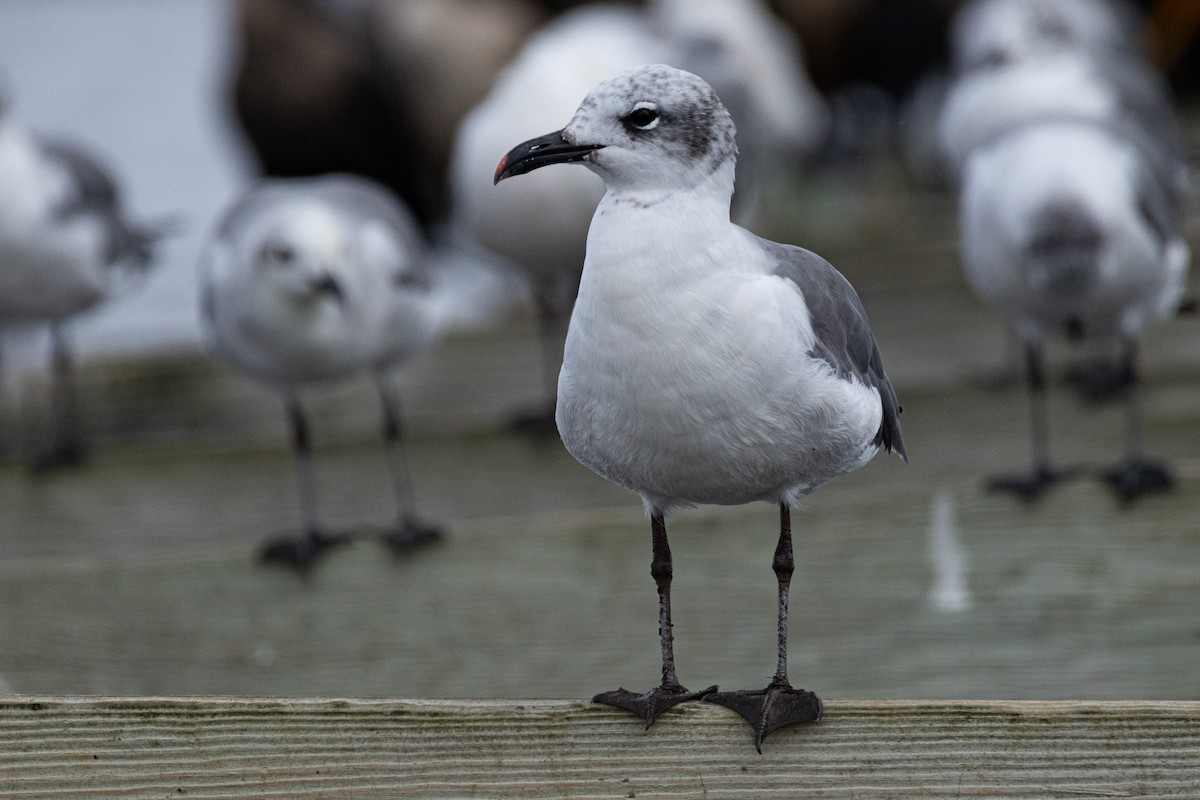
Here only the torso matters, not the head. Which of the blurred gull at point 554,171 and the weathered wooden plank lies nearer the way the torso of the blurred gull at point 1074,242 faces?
the weathered wooden plank

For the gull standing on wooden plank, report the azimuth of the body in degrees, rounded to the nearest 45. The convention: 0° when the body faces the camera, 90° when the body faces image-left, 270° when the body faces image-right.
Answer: approximately 45°

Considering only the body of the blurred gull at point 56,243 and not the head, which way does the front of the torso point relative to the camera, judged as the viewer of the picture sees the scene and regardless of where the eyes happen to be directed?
to the viewer's left

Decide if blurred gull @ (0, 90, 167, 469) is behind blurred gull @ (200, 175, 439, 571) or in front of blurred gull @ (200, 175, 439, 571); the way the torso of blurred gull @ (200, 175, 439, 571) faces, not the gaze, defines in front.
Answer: behind

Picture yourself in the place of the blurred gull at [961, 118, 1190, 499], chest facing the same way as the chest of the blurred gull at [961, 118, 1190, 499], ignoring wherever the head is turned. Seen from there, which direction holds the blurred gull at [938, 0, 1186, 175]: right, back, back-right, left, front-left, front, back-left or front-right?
back

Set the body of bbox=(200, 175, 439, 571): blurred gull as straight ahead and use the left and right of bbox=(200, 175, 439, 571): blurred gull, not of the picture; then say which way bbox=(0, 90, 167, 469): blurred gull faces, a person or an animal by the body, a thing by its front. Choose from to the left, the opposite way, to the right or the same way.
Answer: to the right

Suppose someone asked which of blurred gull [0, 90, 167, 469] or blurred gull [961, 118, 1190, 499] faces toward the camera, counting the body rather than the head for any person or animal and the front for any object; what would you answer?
blurred gull [961, 118, 1190, 499]

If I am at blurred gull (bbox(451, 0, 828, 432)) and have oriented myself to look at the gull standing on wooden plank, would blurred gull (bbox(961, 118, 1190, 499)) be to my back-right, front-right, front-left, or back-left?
front-left

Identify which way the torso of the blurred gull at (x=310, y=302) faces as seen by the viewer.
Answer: toward the camera

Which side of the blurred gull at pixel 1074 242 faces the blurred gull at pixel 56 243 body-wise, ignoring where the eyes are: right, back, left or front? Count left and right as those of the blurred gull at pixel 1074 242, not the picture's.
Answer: right

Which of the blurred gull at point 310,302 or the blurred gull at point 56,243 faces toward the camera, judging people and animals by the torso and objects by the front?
the blurred gull at point 310,302

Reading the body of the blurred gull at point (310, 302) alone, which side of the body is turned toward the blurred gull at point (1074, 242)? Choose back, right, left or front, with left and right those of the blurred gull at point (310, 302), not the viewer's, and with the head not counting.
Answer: left

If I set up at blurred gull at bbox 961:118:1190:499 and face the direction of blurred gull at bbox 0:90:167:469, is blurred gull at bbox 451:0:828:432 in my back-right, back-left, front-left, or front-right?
front-right

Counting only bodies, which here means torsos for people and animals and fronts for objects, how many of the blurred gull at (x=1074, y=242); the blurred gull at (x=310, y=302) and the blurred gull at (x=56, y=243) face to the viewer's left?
1

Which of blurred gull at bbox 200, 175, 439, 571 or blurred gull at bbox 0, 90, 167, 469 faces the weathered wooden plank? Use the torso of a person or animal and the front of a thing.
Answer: blurred gull at bbox 200, 175, 439, 571

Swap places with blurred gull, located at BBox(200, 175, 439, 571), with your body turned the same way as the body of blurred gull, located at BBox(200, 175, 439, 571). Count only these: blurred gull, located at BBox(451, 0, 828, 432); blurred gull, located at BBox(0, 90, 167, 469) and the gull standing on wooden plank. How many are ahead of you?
1
